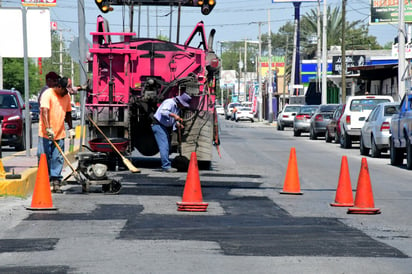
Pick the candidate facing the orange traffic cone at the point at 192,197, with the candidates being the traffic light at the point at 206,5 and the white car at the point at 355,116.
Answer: the traffic light

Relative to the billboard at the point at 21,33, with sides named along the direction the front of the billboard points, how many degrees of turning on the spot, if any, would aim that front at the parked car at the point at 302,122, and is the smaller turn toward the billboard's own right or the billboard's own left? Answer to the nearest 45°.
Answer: approximately 135° to the billboard's own left

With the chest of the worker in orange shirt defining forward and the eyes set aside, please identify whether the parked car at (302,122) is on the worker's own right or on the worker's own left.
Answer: on the worker's own left

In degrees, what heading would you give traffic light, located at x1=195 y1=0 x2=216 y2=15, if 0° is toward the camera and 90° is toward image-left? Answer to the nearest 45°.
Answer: approximately 0°
